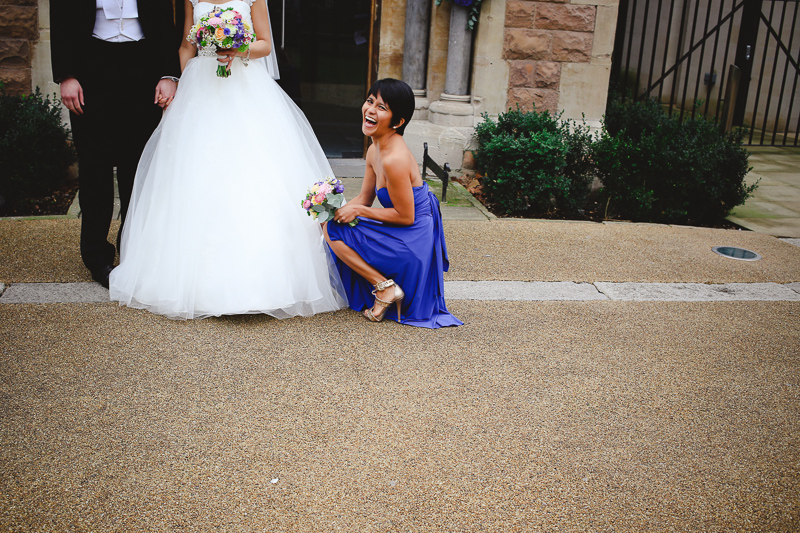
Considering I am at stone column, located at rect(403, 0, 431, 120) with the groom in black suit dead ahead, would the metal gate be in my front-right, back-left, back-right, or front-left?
back-left

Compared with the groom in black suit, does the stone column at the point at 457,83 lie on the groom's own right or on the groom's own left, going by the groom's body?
on the groom's own left

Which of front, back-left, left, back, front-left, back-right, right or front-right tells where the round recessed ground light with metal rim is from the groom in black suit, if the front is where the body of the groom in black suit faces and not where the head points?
left

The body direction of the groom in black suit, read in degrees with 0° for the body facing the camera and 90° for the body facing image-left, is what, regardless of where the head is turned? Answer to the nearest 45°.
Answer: approximately 0°

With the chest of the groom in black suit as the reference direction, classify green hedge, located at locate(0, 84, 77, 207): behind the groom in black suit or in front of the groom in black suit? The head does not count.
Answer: behind

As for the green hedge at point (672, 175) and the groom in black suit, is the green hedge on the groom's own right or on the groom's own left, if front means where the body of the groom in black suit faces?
on the groom's own left
